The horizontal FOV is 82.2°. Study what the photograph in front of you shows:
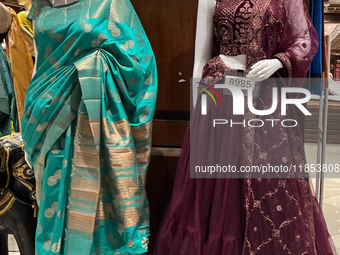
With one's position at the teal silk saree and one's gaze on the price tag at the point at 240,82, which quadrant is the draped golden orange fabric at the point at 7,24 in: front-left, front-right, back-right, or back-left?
back-left

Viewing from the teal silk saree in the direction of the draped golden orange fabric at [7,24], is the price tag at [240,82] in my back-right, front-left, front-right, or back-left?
back-right

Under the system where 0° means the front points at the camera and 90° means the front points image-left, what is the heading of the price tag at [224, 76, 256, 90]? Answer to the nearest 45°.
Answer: approximately 0°

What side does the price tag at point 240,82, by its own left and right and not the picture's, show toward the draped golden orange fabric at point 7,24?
right

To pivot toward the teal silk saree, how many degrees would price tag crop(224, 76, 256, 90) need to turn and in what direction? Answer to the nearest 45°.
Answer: approximately 45° to its right
